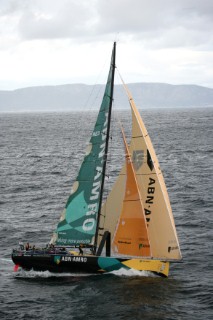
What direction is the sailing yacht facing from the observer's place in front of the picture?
facing to the right of the viewer
